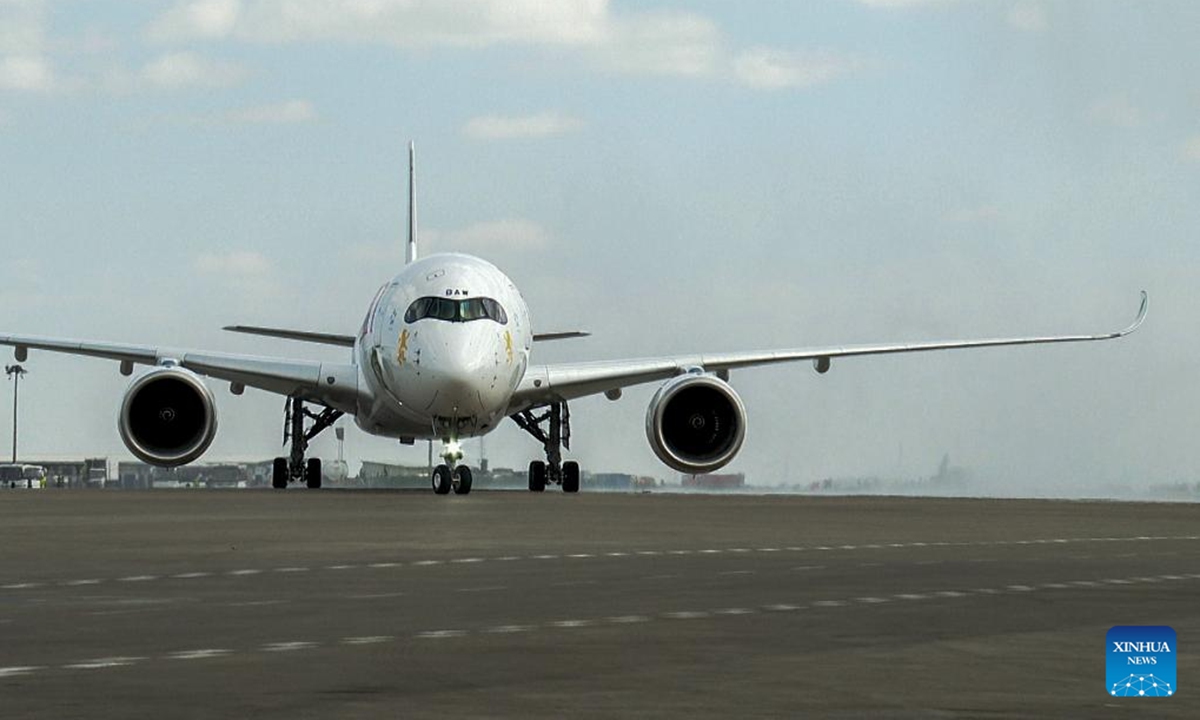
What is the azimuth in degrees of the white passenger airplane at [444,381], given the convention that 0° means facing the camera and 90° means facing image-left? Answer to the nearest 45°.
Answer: approximately 0°
